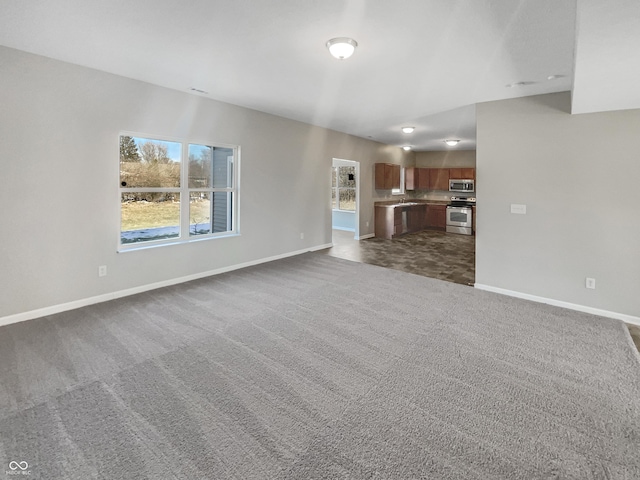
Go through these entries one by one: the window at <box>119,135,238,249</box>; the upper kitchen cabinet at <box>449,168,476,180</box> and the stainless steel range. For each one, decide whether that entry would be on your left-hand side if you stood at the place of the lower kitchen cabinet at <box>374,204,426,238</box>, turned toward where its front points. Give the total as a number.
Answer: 2

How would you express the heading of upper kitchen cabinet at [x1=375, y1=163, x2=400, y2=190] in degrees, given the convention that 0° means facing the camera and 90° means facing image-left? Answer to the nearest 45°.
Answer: approximately 315°

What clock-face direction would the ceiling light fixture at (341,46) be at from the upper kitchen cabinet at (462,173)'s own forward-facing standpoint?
The ceiling light fixture is roughly at 12 o'clock from the upper kitchen cabinet.

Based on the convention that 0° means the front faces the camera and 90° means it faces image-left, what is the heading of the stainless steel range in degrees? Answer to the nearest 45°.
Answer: approximately 0°

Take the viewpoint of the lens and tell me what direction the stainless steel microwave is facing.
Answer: facing the viewer

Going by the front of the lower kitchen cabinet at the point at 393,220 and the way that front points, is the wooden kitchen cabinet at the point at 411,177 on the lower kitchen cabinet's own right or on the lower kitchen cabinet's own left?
on the lower kitchen cabinet's own left

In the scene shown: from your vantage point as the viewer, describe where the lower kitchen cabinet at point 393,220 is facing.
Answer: facing the viewer and to the right of the viewer

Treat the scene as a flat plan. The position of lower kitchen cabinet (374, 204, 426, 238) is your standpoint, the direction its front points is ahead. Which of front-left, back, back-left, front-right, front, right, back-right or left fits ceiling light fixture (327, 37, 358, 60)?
front-right

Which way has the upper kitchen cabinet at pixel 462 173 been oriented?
toward the camera
